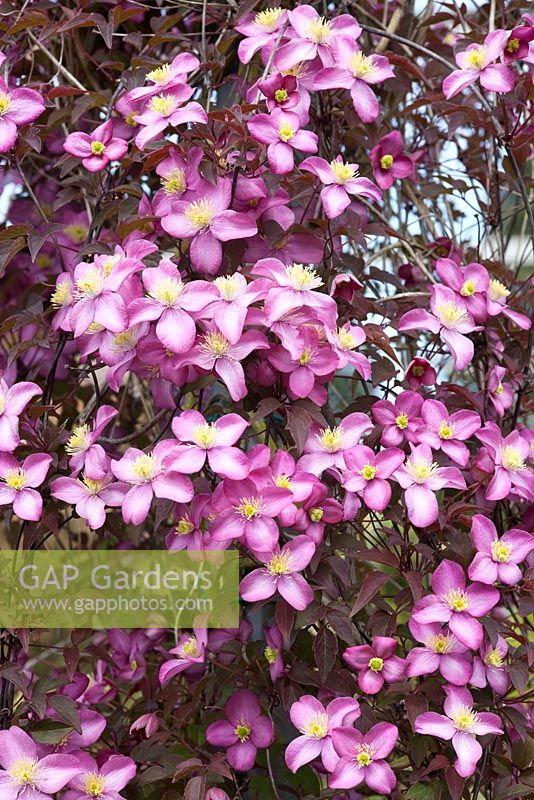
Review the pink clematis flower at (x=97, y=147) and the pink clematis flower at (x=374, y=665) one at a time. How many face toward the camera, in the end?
2

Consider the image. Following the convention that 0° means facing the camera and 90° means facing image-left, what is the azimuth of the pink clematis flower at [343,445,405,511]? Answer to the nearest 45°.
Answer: approximately 0°
